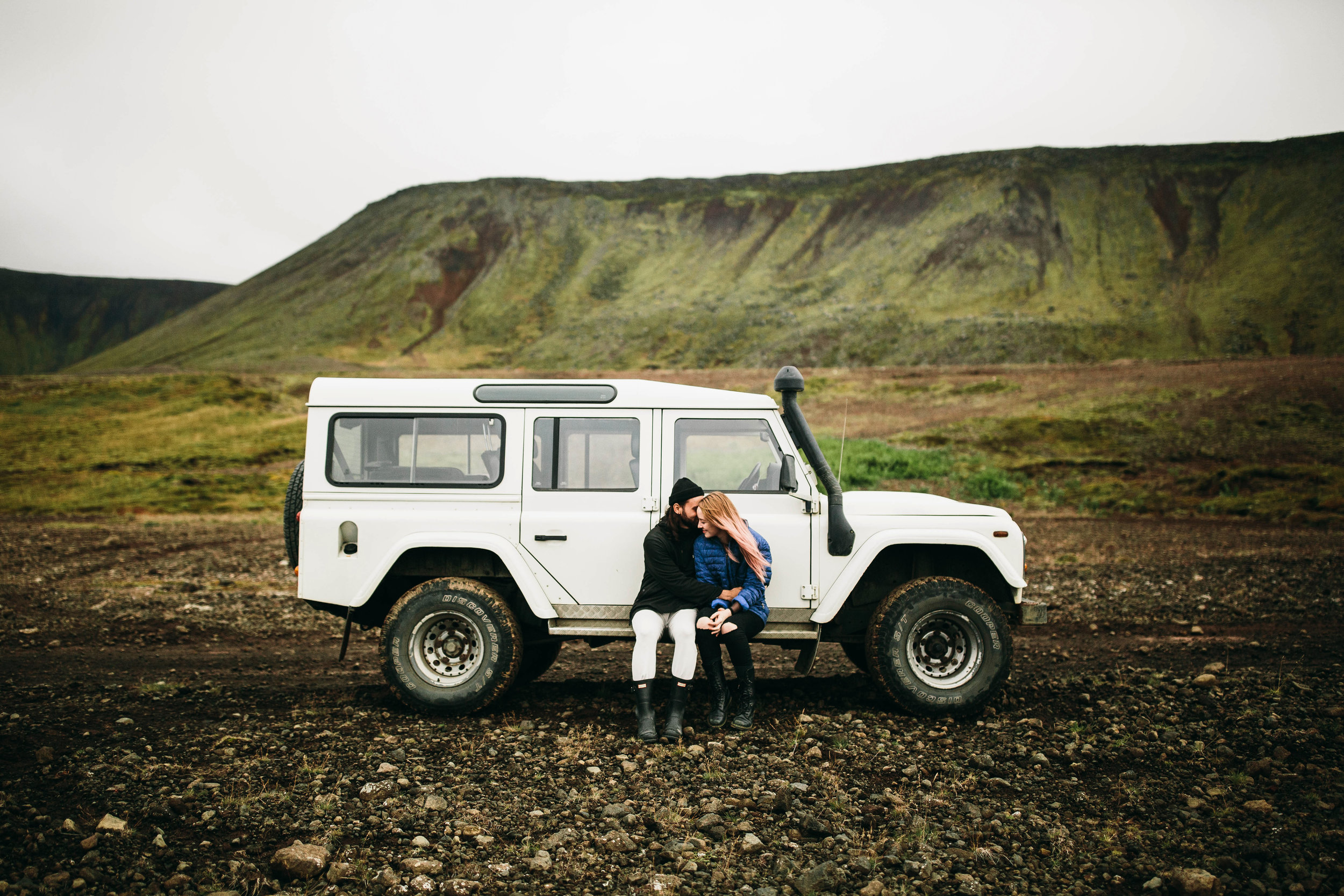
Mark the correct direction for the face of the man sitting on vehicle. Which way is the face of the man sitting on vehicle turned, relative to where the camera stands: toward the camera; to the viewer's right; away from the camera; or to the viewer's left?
to the viewer's right

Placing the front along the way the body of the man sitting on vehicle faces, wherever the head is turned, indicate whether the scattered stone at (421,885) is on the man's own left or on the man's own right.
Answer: on the man's own right

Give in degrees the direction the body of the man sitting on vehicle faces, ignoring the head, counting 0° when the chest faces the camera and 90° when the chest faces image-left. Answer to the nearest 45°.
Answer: approximately 315°

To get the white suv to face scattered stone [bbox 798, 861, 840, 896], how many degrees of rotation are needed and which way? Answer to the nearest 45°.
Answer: approximately 45° to its right

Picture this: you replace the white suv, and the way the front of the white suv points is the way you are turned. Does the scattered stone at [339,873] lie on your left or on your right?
on your right

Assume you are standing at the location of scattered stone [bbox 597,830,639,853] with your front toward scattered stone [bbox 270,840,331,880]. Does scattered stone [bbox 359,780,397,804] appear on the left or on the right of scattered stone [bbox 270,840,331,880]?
right

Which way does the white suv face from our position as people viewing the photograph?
facing to the right of the viewer

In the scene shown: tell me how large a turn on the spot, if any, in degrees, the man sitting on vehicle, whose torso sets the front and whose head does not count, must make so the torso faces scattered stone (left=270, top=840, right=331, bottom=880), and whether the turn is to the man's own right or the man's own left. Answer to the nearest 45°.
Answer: approximately 90° to the man's own right
